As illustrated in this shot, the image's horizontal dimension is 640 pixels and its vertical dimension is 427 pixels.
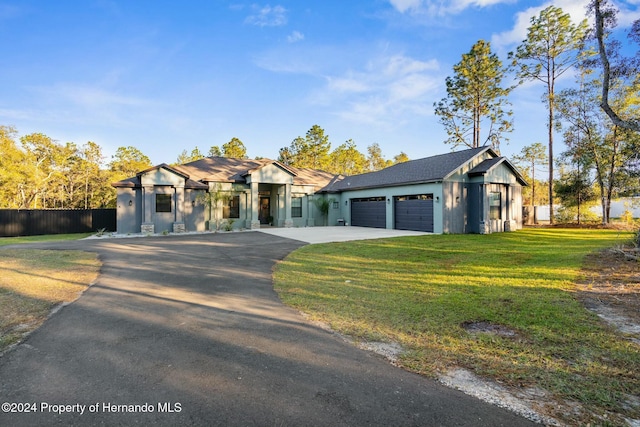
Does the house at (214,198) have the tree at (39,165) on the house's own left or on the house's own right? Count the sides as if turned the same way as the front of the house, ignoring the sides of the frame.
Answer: on the house's own right

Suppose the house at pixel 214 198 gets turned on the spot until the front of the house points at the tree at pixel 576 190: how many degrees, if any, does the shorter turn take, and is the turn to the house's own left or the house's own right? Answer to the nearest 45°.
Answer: approximately 90° to the house's own left

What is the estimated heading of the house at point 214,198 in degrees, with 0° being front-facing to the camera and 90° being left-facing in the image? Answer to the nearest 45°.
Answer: approximately 0°

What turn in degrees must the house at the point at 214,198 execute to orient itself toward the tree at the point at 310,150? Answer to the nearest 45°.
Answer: approximately 135° to its left

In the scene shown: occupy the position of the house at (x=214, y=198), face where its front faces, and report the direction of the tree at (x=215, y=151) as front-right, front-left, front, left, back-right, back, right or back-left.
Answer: back

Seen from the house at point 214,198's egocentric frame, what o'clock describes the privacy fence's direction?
The privacy fence is roughly at 3 o'clock from the house.

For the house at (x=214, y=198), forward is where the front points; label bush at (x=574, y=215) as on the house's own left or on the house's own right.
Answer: on the house's own left

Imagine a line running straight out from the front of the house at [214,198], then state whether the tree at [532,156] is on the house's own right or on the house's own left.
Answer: on the house's own left

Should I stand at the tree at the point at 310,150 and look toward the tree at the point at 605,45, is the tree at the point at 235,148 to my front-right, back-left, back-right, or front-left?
back-right
